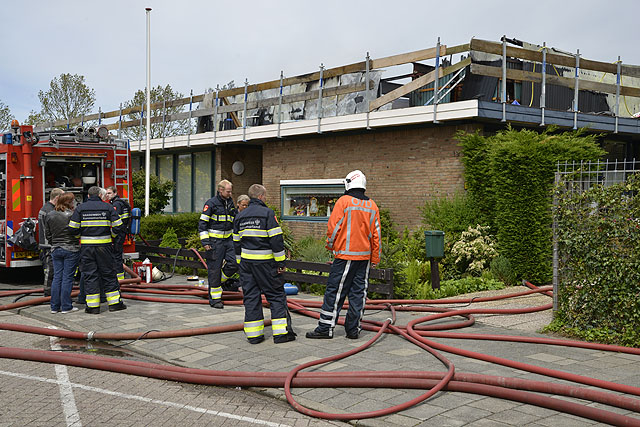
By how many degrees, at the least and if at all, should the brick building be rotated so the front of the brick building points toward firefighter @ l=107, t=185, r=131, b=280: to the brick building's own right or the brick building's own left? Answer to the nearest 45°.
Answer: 0° — it already faces them

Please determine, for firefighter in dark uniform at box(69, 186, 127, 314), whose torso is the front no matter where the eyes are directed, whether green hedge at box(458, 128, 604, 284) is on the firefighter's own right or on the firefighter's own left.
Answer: on the firefighter's own right

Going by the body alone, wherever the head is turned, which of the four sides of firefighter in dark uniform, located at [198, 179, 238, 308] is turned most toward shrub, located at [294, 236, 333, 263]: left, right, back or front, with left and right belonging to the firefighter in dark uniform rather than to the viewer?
left

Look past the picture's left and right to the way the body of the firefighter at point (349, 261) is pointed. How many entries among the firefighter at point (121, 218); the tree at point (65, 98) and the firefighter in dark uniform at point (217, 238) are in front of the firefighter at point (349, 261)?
3

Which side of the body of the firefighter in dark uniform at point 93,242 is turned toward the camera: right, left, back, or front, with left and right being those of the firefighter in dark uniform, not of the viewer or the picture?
back

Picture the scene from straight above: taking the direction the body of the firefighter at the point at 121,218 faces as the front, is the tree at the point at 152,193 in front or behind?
behind

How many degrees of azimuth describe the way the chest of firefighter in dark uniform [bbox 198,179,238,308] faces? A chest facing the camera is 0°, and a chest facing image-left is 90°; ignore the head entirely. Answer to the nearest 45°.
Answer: approximately 315°

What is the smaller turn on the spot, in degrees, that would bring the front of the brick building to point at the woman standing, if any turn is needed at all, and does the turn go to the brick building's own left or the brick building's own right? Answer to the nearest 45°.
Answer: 0° — it already faces them

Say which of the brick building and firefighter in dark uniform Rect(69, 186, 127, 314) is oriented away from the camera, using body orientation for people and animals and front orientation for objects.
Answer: the firefighter in dark uniform

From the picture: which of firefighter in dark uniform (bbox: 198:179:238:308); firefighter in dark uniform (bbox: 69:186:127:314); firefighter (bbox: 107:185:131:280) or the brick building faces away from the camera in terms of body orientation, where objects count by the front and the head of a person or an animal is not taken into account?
firefighter in dark uniform (bbox: 69:186:127:314)

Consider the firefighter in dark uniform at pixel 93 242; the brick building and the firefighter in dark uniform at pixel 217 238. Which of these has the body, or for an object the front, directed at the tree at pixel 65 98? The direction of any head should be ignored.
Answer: the firefighter in dark uniform at pixel 93 242

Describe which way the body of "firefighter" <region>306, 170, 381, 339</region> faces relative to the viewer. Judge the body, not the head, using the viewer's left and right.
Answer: facing away from the viewer and to the left of the viewer

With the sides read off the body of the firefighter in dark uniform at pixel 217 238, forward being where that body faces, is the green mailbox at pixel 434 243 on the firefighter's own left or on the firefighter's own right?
on the firefighter's own left

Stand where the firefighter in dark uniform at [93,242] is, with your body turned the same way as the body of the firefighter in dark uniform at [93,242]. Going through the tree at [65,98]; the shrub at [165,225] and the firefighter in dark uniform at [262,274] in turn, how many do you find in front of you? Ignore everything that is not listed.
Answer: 2
